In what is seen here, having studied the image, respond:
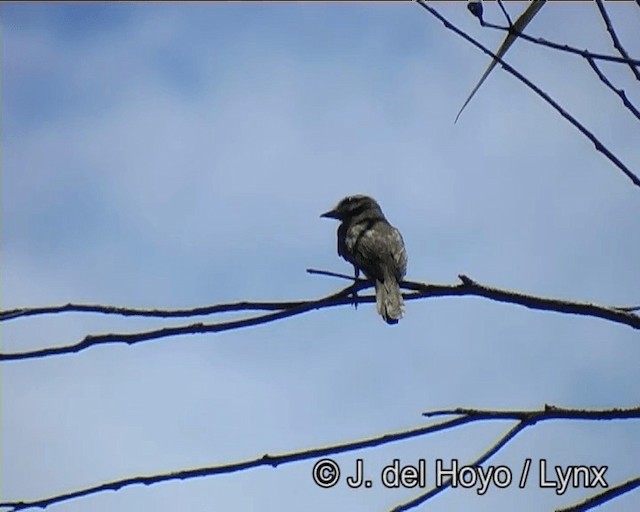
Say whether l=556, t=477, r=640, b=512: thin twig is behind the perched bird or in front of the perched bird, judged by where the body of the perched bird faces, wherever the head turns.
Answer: behind

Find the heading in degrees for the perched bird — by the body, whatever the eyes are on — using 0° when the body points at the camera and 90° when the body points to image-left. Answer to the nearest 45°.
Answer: approximately 135°

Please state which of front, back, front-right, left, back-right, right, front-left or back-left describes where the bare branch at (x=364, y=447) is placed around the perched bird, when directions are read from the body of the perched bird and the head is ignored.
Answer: back-left
